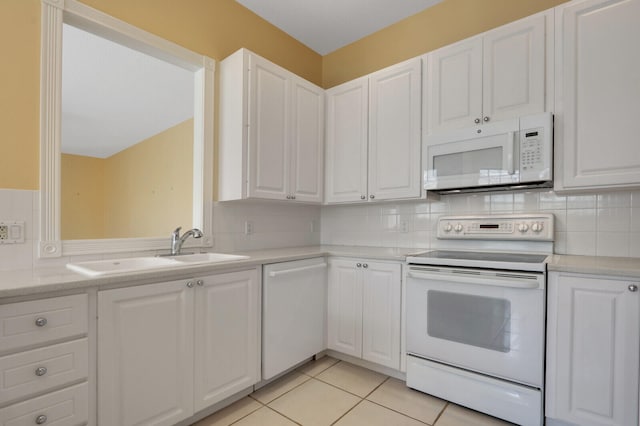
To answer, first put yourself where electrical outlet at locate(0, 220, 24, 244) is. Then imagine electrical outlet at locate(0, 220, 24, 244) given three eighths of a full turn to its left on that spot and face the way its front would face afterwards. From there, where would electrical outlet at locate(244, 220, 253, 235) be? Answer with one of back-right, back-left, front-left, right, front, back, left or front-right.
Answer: front-right

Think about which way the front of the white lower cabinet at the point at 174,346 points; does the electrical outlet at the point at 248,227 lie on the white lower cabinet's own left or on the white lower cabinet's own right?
on the white lower cabinet's own left

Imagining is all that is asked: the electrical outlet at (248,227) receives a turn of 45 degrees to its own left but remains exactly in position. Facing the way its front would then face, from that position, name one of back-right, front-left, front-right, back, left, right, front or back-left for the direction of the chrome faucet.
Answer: back-right

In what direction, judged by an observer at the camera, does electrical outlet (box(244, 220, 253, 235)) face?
facing the viewer and to the right of the viewer

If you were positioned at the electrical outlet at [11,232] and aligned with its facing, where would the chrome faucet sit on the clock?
The chrome faucet is roughly at 9 o'clock from the electrical outlet.

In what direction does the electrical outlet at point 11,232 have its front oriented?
toward the camera

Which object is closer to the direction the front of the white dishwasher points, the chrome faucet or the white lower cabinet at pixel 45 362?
the white lower cabinet

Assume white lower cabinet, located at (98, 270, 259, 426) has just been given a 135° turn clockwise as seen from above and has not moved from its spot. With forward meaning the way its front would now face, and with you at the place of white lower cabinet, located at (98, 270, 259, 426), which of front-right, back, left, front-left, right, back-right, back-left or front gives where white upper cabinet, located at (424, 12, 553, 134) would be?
back

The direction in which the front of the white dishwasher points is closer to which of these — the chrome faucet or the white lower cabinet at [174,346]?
the white lower cabinet

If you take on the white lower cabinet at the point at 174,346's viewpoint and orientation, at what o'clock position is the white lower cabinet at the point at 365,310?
the white lower cabinet at the point at 365,310 is roughly at 10 o'clock from the white lower cabinet at the point at 174,346.
